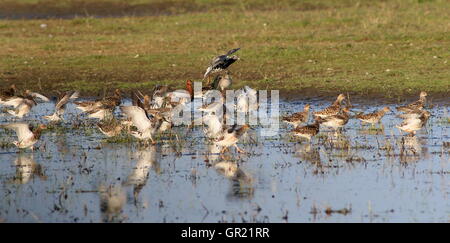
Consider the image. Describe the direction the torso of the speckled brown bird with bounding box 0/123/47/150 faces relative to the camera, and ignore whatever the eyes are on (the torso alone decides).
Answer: to the viewer's right

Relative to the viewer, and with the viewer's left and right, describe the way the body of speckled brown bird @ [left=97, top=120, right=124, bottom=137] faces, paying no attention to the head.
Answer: facing to the right of the viewer

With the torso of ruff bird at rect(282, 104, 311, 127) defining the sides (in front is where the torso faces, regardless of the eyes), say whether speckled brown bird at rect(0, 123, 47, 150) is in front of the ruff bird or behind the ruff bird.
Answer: behind

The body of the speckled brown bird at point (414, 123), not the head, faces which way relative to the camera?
to the viewer's right

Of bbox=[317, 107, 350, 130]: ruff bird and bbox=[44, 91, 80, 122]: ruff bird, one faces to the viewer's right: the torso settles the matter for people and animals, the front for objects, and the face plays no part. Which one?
bbox=[317, 107, 350, 130]: ruff bird

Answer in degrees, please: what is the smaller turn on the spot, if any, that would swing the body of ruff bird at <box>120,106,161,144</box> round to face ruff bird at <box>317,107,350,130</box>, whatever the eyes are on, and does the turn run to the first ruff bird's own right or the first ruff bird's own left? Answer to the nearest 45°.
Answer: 0° — it already faces it

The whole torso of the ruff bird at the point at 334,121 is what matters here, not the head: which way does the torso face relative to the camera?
to the viewer's right

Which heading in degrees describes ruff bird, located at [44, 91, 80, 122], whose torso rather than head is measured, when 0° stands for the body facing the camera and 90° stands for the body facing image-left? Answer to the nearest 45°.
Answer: approximately 90°

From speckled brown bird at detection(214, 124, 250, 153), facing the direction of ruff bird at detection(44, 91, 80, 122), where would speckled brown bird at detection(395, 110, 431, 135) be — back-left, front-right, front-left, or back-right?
back-right

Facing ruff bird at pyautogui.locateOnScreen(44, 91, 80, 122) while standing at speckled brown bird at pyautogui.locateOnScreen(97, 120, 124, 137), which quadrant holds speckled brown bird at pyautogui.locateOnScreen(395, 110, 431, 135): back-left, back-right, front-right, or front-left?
back-right
